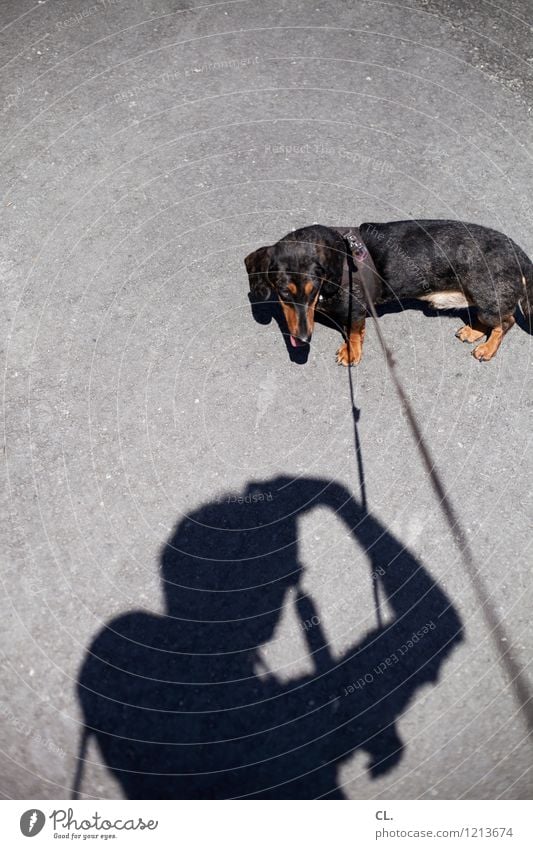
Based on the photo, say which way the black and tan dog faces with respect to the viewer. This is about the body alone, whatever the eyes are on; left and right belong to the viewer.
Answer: facing to the left of the viewer
